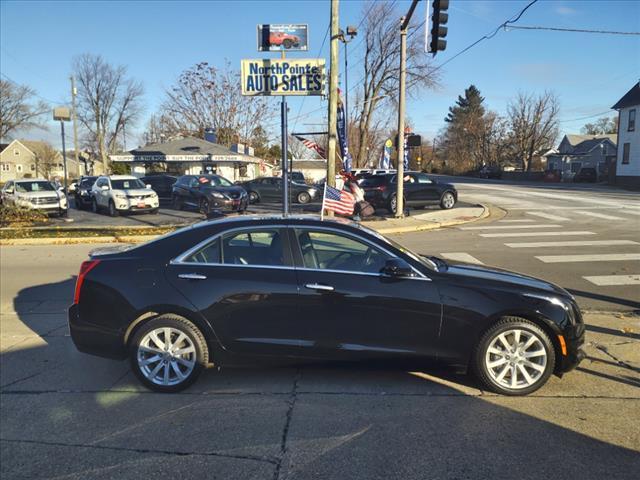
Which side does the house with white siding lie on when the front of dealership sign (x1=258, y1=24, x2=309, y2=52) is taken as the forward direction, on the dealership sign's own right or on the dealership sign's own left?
on the dealership sign's own left

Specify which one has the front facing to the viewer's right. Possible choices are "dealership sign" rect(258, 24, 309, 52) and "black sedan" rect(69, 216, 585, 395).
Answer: the black sedan

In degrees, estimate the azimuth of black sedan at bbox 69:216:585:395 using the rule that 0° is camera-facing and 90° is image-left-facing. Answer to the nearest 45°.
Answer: approximately 270°

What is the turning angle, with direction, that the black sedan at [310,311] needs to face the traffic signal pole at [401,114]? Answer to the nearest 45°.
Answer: approximately 90° to its left

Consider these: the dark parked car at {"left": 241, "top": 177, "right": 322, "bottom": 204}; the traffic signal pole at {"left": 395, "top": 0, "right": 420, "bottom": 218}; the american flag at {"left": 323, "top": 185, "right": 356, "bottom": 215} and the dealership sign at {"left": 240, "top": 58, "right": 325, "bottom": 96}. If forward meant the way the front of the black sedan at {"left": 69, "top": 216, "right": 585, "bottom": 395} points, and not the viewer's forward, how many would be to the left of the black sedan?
4

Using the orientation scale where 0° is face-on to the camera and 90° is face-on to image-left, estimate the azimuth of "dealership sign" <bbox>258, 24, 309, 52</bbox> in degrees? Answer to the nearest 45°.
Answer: approximately 0°
